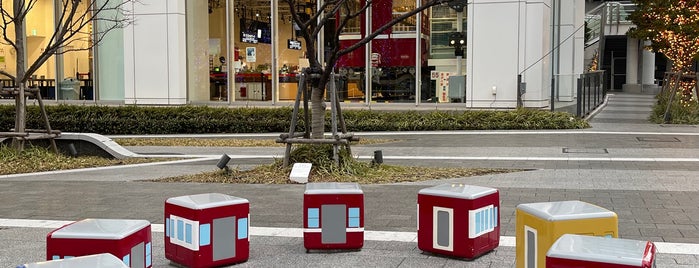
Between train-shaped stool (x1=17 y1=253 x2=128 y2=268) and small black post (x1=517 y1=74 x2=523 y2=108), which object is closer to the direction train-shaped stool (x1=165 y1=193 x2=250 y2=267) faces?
the train-shaped stool

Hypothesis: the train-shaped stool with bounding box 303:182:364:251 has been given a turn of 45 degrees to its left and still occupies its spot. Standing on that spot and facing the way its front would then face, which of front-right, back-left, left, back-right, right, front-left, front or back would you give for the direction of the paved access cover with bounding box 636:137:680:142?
left

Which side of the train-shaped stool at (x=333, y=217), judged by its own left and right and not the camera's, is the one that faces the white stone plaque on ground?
back

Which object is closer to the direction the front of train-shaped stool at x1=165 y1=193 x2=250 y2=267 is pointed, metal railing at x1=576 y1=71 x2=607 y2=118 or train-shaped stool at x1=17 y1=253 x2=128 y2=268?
the train-shaped stool

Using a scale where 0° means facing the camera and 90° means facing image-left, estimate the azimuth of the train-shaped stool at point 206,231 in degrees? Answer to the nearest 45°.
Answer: approximately 315°

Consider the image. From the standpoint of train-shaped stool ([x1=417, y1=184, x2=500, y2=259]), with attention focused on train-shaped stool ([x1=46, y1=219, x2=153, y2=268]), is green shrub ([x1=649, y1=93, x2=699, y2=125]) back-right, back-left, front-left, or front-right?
back-right
